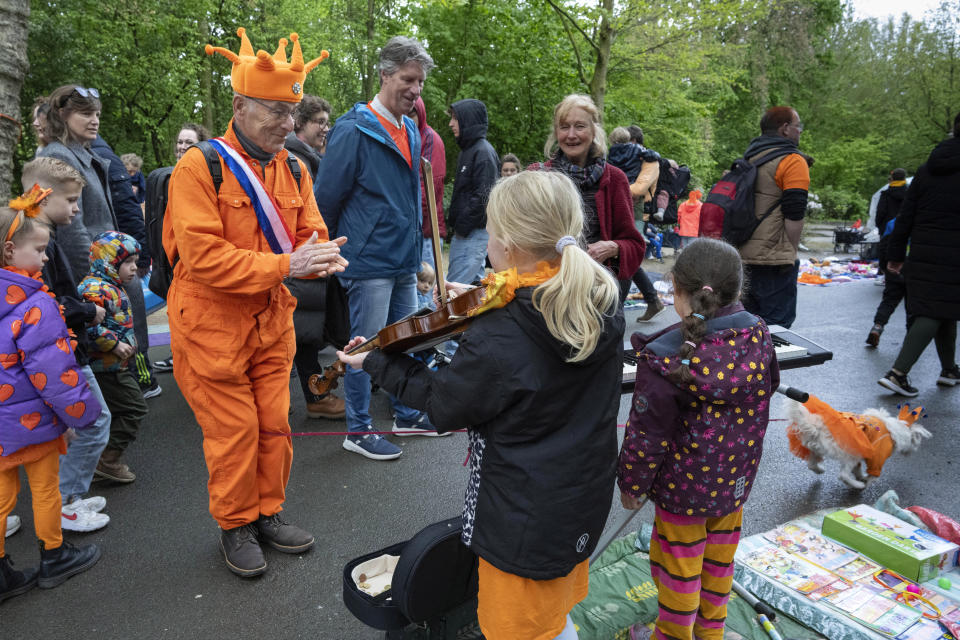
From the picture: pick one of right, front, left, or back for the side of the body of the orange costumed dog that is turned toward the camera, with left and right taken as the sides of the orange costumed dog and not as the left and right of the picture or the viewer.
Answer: right

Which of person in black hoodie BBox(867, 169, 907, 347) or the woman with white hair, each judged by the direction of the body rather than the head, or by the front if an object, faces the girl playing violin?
the woman with white hair

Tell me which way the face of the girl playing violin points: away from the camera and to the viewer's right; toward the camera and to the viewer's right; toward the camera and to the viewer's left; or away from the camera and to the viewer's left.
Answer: away from the camera and to the viewer's left

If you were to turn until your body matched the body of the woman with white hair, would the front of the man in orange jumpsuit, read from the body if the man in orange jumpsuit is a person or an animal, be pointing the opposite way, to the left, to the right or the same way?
to the left

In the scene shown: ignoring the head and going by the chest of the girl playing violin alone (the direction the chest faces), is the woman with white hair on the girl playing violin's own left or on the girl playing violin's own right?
on the girl playing violin's own right

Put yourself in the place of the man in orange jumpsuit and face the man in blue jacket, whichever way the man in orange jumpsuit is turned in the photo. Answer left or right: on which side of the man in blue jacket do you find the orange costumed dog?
right

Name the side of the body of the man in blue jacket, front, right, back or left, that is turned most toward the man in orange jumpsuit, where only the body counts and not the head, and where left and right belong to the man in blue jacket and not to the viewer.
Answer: right

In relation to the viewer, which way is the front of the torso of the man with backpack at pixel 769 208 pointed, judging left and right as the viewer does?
facing away from the viewer and to the right of the viewer

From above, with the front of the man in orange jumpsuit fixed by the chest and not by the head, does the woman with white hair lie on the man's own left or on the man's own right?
on the man's own left
